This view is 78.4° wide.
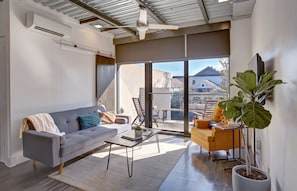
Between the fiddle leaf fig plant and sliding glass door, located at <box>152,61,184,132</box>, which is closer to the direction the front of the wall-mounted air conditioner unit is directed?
the fiddle leaf fig plant

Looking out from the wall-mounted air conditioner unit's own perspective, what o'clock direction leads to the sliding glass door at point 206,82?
The sliding glass door is roughly at 11 o'clock from the wall-mounted air conditioner unit.

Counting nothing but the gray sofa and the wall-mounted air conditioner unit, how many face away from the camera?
0

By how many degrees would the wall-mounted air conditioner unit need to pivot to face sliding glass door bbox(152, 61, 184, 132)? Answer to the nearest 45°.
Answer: approximately 45° to its left

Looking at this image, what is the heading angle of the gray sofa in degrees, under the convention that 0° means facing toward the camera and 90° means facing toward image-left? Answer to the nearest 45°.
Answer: approximately 315°

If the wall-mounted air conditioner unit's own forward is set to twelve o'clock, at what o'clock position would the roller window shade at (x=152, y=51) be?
The roller window shade is roughly at 10 o'clock from the wall-mounted air conditioner unit.

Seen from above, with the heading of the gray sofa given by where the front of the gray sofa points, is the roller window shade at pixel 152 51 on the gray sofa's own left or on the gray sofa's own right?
on the gray sofa's own left

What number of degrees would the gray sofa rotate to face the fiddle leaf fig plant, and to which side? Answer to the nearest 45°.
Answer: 0° — it already faces it
